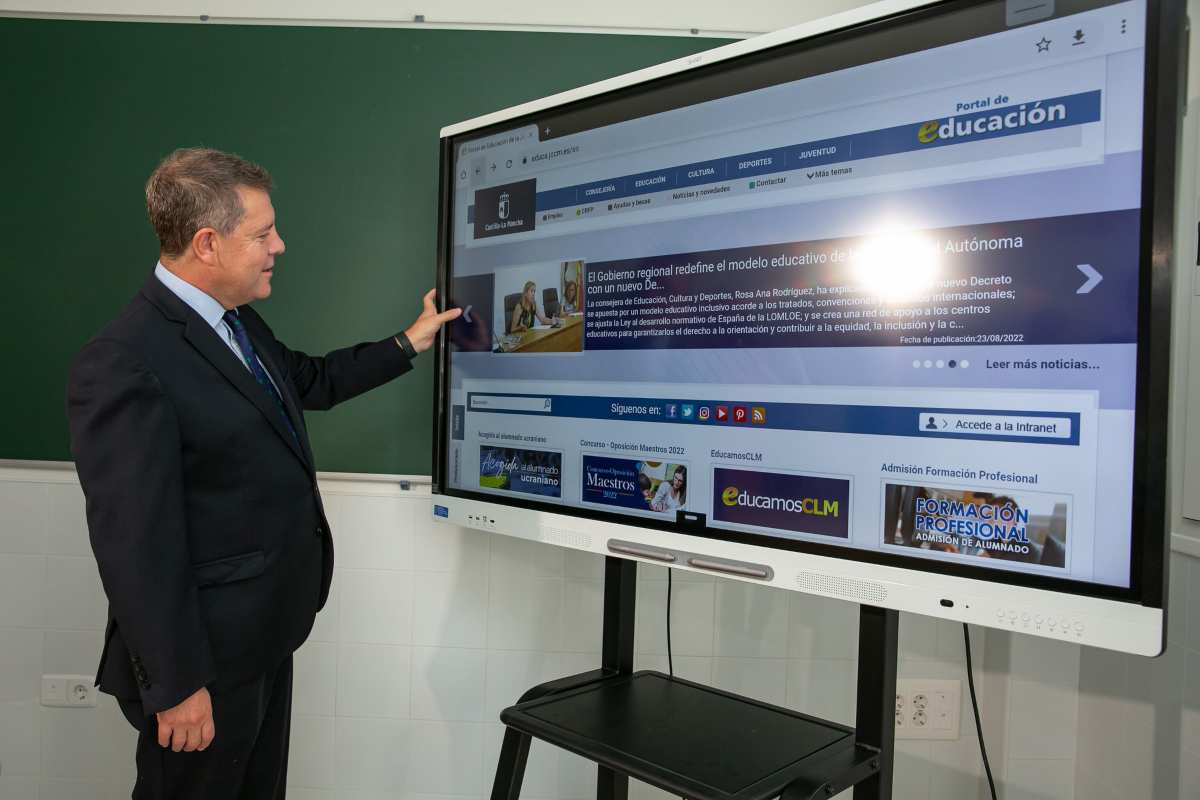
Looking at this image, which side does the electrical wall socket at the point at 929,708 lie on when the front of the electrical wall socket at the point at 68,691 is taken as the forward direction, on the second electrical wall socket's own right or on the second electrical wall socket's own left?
on the second electrical wall socket's own left

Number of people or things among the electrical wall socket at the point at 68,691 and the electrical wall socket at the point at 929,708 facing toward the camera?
2

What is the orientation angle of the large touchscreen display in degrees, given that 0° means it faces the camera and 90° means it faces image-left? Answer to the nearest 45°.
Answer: approximately 45°

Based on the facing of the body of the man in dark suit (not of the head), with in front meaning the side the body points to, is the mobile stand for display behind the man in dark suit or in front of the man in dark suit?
in front

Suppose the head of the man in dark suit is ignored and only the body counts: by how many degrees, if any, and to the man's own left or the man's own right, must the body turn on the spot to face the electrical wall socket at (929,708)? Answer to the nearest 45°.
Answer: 0° — they already face it

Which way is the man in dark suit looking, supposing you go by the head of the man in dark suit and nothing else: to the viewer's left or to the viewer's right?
to the viewer's right

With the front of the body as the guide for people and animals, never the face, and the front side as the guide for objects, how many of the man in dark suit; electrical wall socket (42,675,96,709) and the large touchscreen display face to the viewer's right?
1

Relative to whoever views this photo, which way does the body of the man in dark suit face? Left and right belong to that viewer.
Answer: facing to the right of the viewer

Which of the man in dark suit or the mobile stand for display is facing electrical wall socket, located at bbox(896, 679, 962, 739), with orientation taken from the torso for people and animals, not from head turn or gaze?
the man in dark suit

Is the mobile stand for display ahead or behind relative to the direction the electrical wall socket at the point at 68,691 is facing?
ahead

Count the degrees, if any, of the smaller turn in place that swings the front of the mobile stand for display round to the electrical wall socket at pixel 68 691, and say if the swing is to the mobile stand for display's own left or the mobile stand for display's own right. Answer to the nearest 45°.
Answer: approximately 90° to the mobile stand for display's own right

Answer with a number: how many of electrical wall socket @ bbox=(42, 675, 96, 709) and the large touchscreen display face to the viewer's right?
0

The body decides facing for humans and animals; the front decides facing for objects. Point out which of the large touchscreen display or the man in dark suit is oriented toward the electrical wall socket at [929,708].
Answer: the man in dark suit

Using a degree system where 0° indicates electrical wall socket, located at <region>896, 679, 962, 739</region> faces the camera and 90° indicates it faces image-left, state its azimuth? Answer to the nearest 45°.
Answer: approximately 0°

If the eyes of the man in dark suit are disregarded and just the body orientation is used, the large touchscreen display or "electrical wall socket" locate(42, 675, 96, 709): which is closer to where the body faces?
the large touchscreen display
